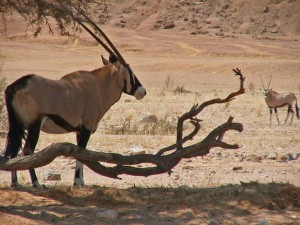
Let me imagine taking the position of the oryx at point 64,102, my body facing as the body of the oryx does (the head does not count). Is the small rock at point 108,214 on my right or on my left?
on my right

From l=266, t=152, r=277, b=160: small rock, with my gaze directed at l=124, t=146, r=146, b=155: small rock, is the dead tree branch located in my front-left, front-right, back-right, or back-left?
front-left

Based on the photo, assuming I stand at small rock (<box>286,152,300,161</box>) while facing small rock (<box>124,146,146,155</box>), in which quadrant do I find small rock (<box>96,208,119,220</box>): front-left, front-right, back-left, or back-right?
front-left

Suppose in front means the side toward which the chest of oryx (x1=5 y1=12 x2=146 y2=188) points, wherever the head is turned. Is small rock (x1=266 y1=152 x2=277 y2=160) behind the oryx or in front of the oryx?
in front

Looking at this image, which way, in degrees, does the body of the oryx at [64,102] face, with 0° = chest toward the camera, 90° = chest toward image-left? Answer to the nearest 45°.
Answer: approximately 270°

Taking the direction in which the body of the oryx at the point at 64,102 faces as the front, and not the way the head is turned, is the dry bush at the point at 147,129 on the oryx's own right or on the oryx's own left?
on the oryx's own left

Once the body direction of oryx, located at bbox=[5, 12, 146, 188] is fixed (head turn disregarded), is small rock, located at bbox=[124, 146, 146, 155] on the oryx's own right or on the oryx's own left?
on the oryx's own left
